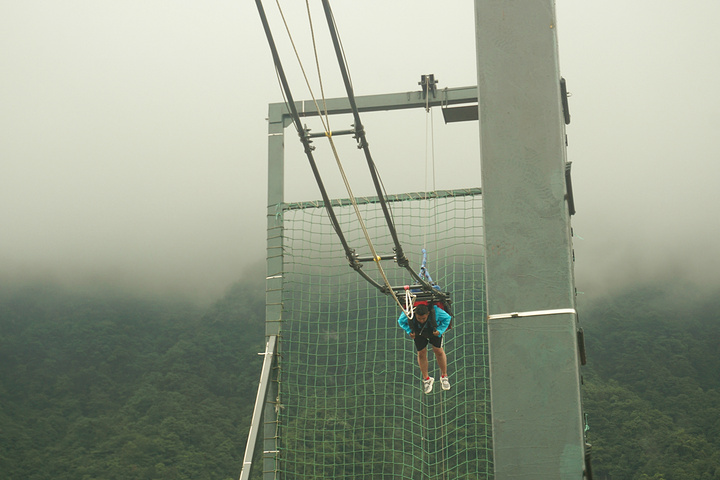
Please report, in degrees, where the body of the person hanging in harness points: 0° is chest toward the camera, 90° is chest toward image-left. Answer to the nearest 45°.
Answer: approximately 0°
